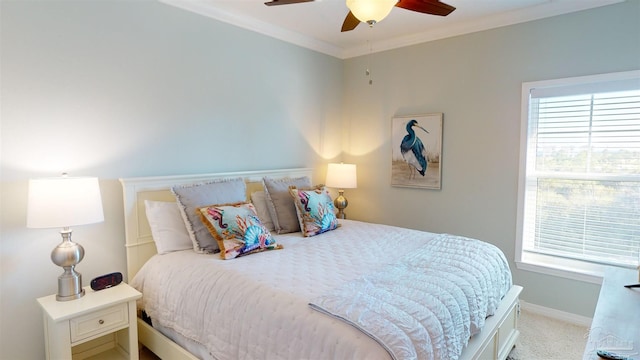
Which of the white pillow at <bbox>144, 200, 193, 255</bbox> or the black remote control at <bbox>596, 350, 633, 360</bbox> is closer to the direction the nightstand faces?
the black remote control

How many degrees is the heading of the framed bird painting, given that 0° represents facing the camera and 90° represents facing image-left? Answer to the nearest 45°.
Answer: approximately 45°

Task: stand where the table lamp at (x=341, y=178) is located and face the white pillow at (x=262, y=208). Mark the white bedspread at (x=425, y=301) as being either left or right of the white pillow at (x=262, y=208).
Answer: left

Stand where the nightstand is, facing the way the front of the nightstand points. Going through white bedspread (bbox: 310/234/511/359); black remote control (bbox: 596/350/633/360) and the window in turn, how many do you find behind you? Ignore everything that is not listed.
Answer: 0

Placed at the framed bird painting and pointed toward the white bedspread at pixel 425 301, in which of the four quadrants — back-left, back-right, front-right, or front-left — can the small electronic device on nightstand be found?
front-right

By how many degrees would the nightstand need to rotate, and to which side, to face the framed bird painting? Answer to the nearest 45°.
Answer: approximately 45° to its left

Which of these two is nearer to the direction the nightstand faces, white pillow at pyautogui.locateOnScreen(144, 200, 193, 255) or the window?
the window

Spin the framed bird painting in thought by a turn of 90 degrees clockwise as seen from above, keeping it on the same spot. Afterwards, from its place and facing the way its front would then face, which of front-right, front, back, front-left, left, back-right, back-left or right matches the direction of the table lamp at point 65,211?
left

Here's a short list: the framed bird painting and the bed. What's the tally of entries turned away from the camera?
0

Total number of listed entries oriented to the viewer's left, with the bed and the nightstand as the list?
0

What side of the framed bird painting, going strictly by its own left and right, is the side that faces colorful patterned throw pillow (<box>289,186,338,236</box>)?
front

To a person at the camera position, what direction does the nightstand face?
facing the viewer and to the right of the viewer

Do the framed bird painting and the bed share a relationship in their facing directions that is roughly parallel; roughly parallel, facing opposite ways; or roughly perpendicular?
roughly perpendicular

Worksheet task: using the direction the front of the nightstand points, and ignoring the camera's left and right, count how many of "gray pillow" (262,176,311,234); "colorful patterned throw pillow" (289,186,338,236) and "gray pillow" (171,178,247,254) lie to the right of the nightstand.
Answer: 0

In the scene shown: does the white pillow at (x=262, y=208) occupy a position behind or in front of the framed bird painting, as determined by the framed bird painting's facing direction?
in front

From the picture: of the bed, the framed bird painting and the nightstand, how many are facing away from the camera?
0

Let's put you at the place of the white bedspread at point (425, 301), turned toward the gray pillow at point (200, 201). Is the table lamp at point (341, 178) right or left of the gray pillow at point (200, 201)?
right

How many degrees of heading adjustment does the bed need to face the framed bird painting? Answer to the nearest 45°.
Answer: approximately 90° to its left

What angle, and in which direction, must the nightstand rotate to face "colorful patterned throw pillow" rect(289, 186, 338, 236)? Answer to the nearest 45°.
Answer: approximately 45° to its left

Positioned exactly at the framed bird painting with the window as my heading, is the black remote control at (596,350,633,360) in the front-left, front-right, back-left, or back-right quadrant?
front-right

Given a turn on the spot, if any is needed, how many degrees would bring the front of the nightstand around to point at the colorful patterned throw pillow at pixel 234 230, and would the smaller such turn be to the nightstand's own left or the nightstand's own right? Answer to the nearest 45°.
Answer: approximately 45° to the nightstand's own left
